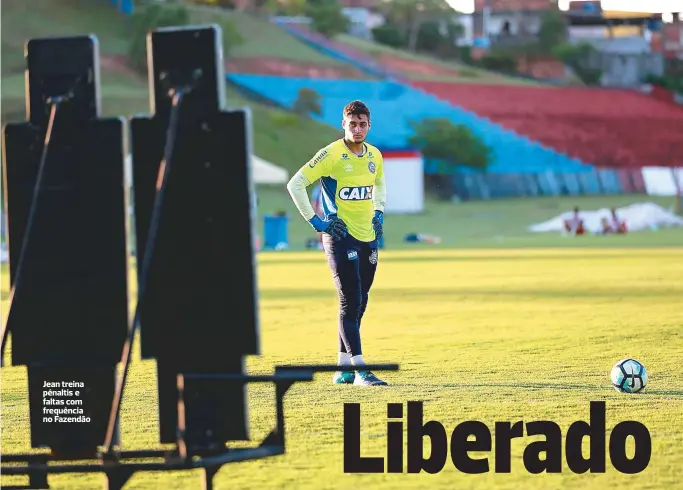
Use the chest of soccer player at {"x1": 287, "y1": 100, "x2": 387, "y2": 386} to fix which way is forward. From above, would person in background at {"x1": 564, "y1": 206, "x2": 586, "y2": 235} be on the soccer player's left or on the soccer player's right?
on the soccer player's left

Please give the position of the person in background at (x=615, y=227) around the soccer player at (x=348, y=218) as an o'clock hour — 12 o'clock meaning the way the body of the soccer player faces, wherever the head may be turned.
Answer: The person in background is roughly at 8 o'clock from the soccer player.

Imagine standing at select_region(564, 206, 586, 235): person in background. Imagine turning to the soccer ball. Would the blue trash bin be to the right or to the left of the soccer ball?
right

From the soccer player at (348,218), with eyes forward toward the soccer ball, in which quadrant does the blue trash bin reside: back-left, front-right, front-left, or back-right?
back-left

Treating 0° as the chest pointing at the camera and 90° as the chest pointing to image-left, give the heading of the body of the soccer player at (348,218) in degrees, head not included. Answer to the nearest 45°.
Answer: approximately 315°

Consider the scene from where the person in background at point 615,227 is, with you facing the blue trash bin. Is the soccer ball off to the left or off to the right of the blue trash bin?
left

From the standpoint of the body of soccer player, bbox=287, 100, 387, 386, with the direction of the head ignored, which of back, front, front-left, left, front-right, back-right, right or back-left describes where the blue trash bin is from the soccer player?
back-left

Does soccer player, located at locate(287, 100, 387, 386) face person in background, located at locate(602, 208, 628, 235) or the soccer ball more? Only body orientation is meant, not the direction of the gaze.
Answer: the soccer ball

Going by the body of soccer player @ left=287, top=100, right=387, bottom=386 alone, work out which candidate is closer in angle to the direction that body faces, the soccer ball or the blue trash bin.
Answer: the soccer ball
